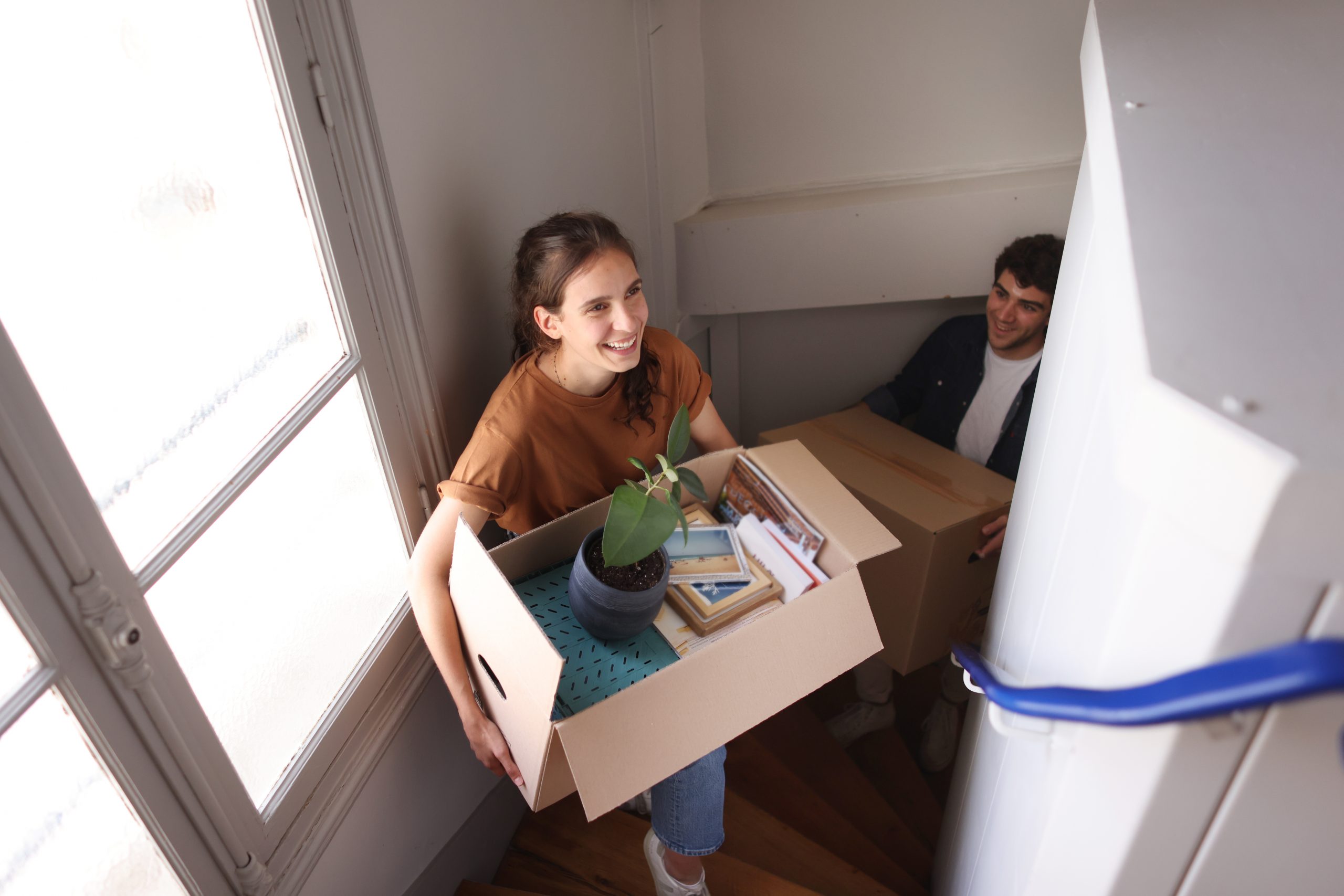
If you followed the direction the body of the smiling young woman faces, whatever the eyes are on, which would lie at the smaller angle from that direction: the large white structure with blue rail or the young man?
the large white structure with blue rail

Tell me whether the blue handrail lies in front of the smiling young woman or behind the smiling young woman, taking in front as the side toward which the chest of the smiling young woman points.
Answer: in front

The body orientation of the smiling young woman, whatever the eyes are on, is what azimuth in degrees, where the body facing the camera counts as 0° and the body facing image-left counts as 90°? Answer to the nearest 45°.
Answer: approximately 315°

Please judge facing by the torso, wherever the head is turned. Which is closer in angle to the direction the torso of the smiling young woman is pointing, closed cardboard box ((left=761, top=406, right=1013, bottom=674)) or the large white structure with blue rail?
the large white structure with blue rail

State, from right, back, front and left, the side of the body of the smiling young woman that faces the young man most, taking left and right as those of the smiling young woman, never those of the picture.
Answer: left

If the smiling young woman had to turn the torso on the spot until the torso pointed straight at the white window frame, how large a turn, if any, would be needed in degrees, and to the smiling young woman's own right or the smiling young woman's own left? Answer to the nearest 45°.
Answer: approximately 90° to the smiling young woman's own right

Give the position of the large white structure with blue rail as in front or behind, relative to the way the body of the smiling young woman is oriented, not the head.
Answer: in front
